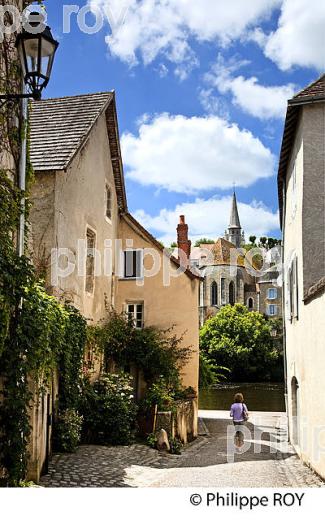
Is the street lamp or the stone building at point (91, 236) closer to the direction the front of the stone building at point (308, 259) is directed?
the stone building

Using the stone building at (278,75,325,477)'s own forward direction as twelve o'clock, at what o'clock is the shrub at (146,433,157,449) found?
The shrub is roughly at 1 o'clock from the stone building.

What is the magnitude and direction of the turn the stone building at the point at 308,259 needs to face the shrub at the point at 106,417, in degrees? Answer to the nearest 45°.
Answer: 0° — it already faces it

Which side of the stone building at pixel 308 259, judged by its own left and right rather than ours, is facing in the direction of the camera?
left
